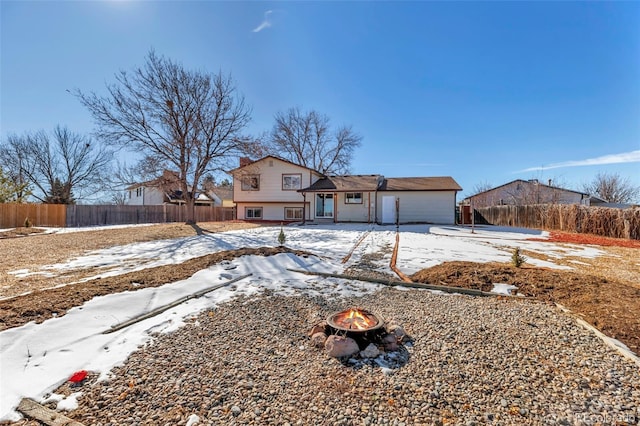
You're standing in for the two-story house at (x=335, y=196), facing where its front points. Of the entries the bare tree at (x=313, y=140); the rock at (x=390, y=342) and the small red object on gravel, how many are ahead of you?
1

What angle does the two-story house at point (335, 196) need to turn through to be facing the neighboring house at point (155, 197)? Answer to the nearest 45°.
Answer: approximately 45° to its left

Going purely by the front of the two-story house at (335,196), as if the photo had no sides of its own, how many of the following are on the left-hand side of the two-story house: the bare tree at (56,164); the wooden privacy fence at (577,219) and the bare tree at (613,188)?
1

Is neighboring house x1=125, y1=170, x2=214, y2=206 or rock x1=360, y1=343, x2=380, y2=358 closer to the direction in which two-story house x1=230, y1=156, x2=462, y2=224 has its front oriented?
the neighboring house

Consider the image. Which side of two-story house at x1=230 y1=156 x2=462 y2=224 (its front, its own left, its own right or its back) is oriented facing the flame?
back

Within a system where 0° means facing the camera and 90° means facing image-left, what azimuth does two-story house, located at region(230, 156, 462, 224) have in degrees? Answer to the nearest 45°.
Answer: approximately 180°

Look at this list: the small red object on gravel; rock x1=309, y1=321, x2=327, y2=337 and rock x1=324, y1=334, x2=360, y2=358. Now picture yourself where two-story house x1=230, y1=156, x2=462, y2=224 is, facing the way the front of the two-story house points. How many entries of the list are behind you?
3

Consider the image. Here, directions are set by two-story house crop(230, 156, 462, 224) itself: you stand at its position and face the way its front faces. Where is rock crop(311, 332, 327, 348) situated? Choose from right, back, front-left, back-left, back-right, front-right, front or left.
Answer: back

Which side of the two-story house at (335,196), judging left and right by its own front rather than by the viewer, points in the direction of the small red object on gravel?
back

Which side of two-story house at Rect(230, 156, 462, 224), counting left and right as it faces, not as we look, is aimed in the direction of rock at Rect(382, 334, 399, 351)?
back

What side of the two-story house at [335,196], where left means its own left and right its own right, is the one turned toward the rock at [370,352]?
back

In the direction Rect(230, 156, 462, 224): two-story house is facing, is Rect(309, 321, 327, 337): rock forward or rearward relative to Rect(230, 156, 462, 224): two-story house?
rearward

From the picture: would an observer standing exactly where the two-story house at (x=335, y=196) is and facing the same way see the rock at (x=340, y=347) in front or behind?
behind

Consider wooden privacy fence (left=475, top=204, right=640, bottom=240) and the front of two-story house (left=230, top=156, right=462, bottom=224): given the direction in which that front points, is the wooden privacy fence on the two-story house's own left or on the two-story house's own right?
on the two-story house's own right

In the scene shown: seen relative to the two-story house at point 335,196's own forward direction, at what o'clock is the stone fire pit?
The stone fire pit is roughly at 6 o'clock from the two-story house.
